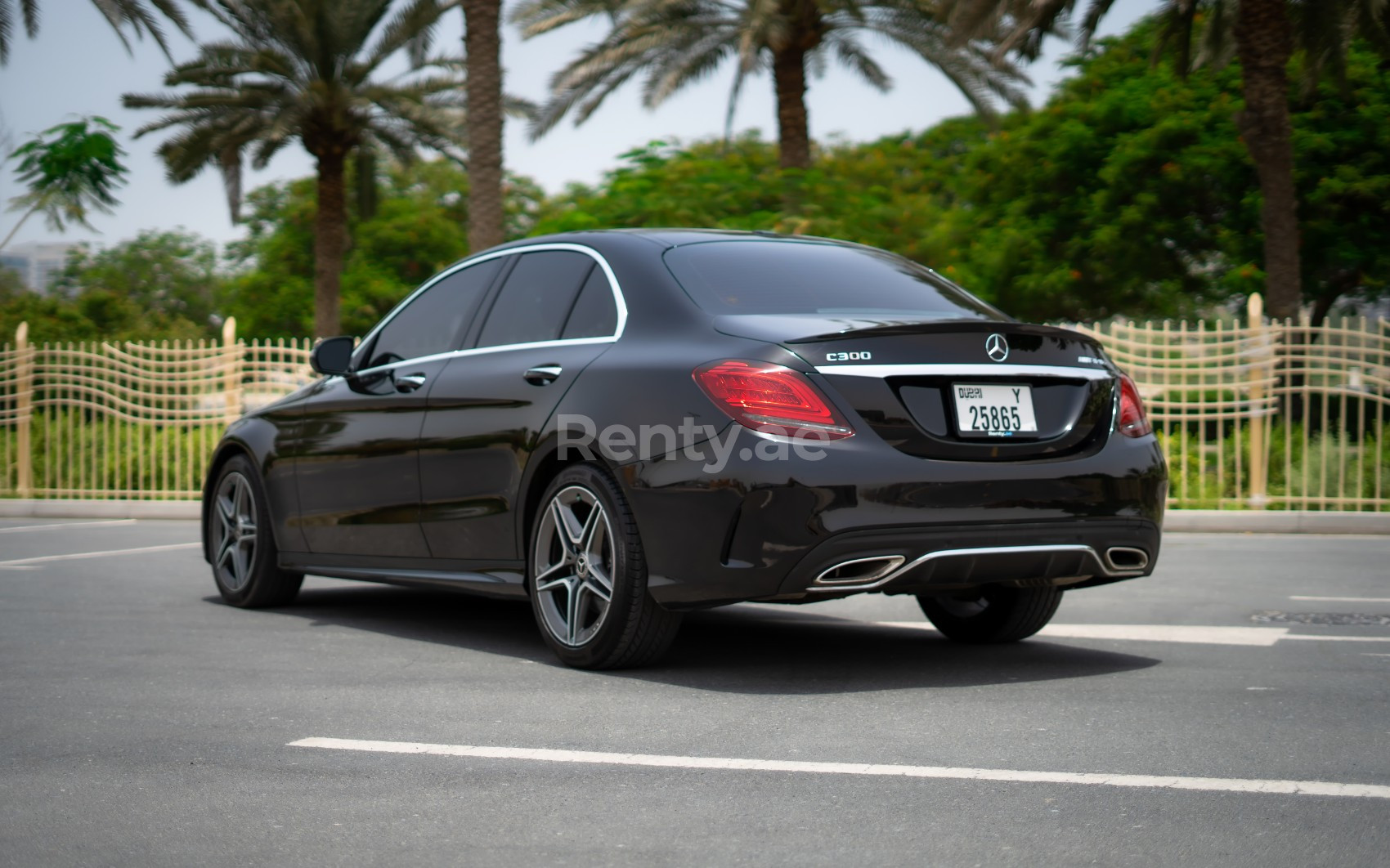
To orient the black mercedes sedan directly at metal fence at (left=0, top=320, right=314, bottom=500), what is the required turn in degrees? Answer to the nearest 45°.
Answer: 0° — it already faces it

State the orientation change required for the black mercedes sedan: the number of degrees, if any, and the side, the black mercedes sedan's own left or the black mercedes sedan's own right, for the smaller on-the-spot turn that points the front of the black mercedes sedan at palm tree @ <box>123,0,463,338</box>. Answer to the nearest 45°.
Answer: approximately 45° to the black mercedes sedan's own right

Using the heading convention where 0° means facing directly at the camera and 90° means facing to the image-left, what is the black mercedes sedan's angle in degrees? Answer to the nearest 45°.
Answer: approximately 135°
